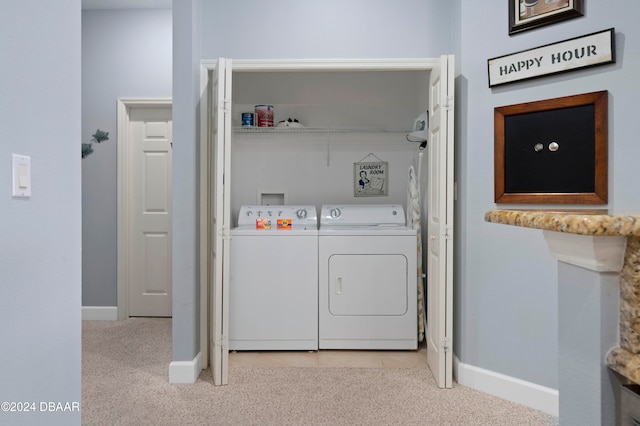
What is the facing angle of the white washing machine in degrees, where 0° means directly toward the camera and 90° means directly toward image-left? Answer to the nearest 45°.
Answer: approximately 0°

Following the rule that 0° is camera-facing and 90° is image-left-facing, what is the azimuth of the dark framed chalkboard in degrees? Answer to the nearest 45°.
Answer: approximately 45°

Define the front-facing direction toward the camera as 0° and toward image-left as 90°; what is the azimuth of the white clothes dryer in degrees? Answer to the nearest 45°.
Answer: approximately 0°

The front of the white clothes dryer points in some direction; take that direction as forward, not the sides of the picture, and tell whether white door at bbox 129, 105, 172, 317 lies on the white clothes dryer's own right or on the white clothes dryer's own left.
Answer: on the white clothes dryer's own right

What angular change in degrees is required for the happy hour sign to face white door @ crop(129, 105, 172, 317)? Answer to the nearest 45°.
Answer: approximately 45° to its right

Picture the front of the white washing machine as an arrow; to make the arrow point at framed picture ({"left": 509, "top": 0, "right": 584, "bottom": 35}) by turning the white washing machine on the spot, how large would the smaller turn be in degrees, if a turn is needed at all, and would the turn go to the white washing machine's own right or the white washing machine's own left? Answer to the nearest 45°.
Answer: approximately 45° to the white washing machine's own left

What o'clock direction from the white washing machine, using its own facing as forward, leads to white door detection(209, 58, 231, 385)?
The white door is roughly at 1 o'clock from the white washing machine.

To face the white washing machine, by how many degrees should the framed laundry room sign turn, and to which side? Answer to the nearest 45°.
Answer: approximately 45° to its right

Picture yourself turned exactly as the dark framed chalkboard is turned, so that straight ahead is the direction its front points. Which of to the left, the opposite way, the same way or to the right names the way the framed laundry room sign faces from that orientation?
to the left

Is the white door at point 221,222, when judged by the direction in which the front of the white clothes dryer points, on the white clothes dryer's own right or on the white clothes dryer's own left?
on the white clothes dryer's own right
